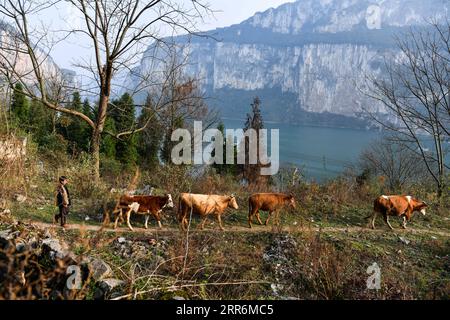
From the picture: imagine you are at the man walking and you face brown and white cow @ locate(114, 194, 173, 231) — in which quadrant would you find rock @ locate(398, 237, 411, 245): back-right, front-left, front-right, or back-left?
front-right

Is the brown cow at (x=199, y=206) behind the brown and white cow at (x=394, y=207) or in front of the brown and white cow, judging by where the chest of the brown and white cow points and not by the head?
behind

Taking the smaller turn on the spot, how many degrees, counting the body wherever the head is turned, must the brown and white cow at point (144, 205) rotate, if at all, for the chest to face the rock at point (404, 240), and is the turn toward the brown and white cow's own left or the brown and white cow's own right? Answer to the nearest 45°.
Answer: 0° — it already faces it

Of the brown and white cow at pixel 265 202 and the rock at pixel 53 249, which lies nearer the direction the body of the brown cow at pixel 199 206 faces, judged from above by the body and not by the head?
the brown and white cow

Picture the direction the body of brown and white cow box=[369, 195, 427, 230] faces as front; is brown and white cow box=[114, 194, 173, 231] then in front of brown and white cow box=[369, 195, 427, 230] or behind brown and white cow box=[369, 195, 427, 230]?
behind

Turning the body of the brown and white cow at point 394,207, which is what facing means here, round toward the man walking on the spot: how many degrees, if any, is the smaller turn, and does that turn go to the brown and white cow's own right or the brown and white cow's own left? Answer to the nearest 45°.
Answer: approximately 135° to the brown and white cow's own right

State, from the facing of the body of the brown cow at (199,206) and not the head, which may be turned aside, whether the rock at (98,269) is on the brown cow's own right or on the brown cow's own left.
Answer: on the brown cow's own right

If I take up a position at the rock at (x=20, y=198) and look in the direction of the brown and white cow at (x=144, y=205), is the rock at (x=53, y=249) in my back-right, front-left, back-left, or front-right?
front-right

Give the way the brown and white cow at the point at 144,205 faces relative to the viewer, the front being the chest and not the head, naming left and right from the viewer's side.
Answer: facing to the right of the viewer

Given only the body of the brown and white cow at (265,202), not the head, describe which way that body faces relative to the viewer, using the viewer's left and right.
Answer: facing to the right of the viewer

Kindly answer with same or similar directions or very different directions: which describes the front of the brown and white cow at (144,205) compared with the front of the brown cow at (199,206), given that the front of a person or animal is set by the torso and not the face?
same or similar directions

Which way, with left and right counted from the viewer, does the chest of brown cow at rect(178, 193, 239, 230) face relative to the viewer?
facing to the right of the viewer

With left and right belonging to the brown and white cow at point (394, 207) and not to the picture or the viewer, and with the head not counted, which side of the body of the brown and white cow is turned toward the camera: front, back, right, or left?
right

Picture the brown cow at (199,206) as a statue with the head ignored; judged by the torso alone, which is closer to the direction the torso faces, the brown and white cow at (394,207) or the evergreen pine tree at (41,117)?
the brown and white cow

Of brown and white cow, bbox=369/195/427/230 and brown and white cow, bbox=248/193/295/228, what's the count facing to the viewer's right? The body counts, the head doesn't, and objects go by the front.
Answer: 2

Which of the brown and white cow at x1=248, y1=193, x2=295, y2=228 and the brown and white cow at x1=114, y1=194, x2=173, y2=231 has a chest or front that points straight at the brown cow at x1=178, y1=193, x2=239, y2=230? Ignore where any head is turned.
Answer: the brown and white cow at x1=114, y1=194, x2=173, y2=231

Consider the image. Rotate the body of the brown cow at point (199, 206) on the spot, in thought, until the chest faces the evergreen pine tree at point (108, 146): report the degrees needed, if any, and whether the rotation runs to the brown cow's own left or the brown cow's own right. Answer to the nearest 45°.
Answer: approximately 90° to the brown cow's own left
